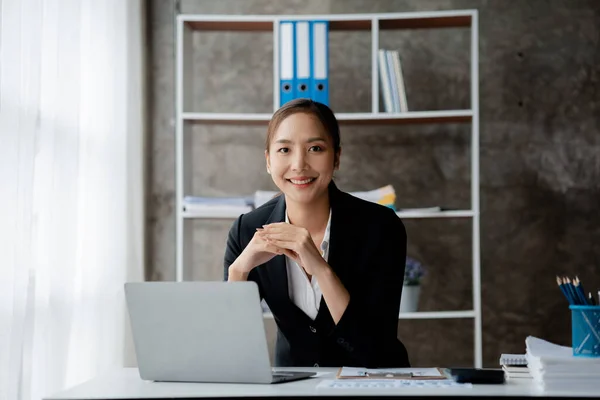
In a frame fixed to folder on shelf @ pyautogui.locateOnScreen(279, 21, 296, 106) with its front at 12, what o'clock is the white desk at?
The white desk is roughly at 12 o'clock from the folder on shelf.

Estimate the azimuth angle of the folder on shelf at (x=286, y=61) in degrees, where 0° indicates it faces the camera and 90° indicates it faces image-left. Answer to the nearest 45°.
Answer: approximately 0°

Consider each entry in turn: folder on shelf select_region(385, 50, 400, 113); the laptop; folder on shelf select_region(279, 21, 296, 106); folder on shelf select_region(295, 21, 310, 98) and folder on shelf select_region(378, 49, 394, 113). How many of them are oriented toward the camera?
4

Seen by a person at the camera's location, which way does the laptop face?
facing away from the viewer and to the right of the viewer

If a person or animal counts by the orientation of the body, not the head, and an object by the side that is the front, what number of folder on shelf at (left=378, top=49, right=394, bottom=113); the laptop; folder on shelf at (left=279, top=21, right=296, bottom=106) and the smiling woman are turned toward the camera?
3

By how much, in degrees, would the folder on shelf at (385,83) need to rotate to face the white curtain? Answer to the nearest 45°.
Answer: approximately 45° to its right

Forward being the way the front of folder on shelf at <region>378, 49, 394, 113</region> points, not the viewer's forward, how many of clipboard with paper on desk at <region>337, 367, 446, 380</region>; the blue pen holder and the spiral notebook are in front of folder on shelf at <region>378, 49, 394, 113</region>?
3
